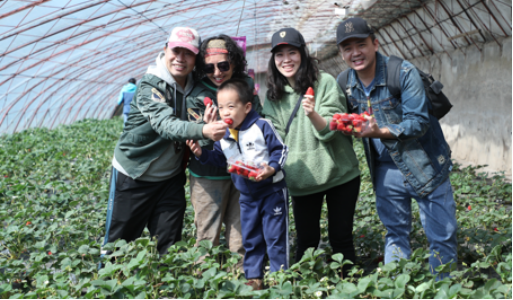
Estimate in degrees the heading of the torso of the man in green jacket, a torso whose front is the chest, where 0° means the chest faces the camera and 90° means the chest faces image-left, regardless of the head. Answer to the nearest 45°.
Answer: approximately 315°

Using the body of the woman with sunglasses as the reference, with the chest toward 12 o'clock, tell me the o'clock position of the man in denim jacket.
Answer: The man in denim jacket is roughly at 10 o'clock from the woman with sunglasses.

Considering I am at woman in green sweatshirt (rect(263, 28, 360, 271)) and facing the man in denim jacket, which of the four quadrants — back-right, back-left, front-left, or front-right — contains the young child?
back-right
